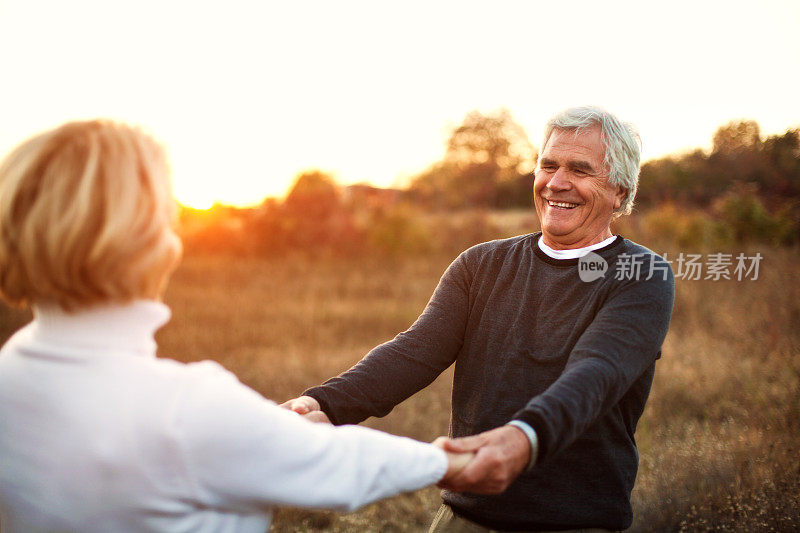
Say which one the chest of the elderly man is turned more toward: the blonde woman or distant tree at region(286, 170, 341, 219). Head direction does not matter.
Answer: the blonde woman

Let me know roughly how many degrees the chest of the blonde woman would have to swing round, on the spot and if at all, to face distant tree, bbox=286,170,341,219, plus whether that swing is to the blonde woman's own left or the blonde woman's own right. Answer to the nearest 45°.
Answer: approximately 45° to the blonde woman's own left

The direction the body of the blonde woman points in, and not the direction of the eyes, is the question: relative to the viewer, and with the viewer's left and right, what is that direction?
facing away from the viewer and to the right of the viewer

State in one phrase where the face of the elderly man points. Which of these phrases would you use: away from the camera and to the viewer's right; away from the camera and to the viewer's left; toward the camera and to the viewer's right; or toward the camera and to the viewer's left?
toward the camera and to the viewer's left

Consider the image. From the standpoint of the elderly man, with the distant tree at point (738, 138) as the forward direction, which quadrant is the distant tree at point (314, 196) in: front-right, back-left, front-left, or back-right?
front-left

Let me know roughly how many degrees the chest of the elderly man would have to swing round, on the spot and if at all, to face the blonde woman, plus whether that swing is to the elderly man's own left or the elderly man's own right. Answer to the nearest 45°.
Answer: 0° — they already face them

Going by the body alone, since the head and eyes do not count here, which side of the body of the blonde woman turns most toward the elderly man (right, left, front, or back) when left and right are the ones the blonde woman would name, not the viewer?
front

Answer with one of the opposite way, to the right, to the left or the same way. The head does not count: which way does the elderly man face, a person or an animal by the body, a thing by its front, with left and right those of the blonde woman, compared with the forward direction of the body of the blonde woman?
the opposite way

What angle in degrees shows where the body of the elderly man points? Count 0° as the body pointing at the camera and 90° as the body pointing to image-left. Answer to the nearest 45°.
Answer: approximately 45°

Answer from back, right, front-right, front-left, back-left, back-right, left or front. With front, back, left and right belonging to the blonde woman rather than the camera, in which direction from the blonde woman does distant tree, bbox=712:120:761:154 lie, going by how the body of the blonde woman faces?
front

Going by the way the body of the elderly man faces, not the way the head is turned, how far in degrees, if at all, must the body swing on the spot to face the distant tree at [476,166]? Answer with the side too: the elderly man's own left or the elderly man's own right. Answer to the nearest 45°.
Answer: approximately 135° to the elderly man's own right

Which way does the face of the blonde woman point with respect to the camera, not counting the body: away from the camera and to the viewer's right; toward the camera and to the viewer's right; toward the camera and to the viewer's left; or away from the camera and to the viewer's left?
away from the camera and to the viewer's right

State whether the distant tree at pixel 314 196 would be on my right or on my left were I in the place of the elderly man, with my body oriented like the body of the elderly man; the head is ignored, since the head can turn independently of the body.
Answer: on my right
